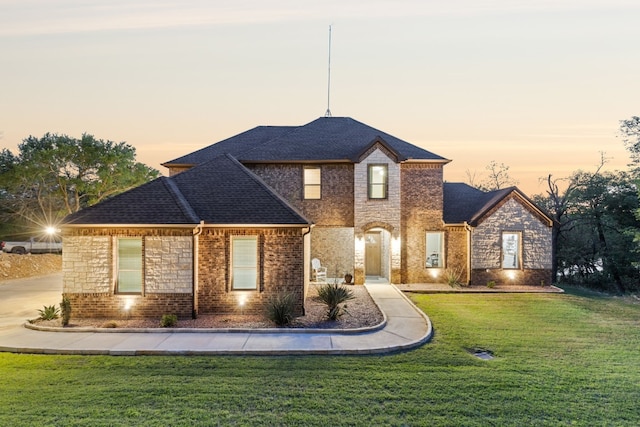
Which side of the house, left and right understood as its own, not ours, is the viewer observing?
front

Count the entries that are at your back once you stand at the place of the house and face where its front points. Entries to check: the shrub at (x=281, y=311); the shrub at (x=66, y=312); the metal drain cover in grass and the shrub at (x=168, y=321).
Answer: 0

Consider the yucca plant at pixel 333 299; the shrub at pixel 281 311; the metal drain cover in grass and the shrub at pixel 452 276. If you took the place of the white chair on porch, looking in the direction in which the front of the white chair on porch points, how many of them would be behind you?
0

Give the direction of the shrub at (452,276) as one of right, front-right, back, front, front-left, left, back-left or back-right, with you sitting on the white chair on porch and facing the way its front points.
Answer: front-left

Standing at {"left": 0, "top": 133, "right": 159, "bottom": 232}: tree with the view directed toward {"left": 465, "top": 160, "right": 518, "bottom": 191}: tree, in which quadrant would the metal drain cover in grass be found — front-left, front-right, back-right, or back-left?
front-right

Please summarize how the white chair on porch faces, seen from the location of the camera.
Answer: facing the viewer and to the right of the viewer

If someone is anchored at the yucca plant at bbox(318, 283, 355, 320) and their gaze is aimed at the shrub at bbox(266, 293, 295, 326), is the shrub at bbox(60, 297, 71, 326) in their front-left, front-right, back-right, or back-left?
front-right

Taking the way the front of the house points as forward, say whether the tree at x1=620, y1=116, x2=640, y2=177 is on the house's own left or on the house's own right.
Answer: on the house's own left

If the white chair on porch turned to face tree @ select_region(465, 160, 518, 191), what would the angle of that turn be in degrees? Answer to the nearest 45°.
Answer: approximately 90° to its left

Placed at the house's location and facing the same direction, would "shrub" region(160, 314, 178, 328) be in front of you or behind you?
in front

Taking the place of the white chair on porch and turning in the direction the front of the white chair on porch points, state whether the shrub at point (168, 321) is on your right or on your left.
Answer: on your right

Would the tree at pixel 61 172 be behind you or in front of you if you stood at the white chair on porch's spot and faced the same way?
behind

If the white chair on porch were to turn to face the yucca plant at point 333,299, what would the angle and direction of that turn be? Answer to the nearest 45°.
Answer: approximately 45° to its right
